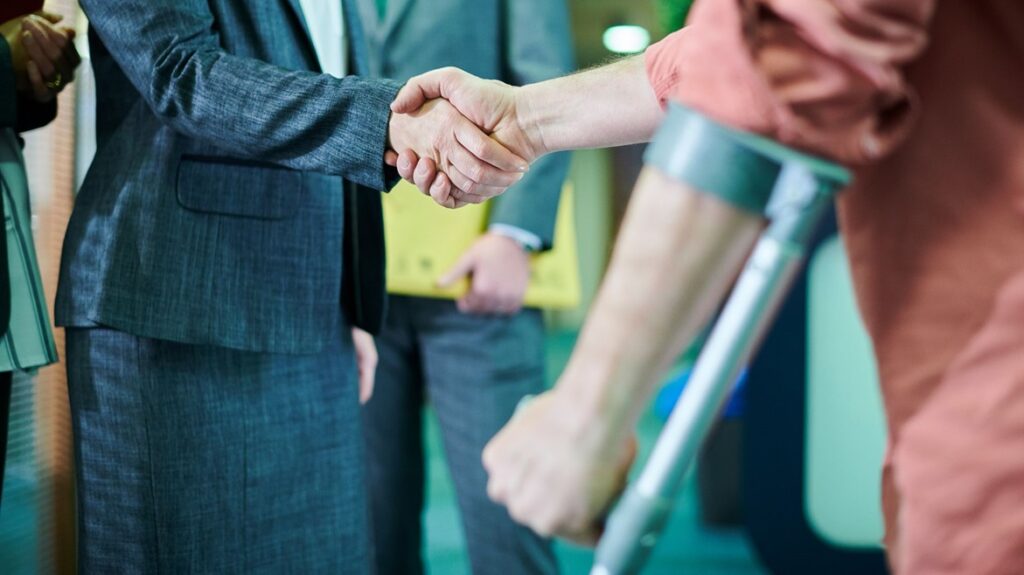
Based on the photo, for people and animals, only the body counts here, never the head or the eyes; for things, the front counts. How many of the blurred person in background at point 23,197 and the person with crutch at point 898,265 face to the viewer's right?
1

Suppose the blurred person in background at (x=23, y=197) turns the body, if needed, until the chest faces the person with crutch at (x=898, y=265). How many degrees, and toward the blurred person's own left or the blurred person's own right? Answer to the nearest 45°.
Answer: approximately 45° to the blurred person's own right

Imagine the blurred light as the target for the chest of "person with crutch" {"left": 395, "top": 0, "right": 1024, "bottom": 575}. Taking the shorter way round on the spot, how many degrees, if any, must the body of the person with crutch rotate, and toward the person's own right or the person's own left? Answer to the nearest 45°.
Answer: approximately 90° to the person's own right

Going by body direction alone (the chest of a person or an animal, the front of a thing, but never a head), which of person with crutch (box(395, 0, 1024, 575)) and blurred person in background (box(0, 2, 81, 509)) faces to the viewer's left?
person with crutch (box(395, 0, 1024, 575))

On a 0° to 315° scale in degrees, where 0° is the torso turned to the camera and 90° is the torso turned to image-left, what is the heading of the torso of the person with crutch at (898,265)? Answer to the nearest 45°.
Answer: approximately 90°

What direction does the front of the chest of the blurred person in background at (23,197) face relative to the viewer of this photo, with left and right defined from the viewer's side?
facing to the right of the viewer

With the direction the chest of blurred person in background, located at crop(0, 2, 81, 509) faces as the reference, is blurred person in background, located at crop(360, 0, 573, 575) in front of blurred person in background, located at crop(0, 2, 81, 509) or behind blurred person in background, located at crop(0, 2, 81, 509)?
in front

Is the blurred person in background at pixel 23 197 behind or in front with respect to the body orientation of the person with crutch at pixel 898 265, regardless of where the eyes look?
in front
